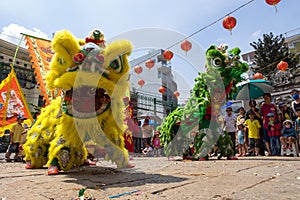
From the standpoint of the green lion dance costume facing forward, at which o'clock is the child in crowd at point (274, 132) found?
The child in crowd is roughly at 9 o'clock from the green lion dance costume.

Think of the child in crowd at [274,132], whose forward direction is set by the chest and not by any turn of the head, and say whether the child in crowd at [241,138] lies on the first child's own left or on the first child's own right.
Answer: on the first child's own right

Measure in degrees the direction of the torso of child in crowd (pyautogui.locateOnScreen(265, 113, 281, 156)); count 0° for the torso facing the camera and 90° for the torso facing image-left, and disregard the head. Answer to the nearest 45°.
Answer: approximately 45°

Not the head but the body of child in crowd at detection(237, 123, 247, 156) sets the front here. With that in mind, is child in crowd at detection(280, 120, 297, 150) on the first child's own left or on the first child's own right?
on the first child's own left

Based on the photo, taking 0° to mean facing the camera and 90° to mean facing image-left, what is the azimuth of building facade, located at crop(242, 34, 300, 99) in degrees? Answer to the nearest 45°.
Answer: approximately 45°

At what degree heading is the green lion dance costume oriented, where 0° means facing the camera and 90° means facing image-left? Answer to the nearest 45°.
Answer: approximately 315°

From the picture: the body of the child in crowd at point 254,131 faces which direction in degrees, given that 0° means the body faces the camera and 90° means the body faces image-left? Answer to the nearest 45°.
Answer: approximately 45°

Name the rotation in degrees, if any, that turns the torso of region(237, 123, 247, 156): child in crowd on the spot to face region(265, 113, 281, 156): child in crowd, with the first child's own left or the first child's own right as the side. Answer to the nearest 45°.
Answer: approximately 90° to the first child's own left
